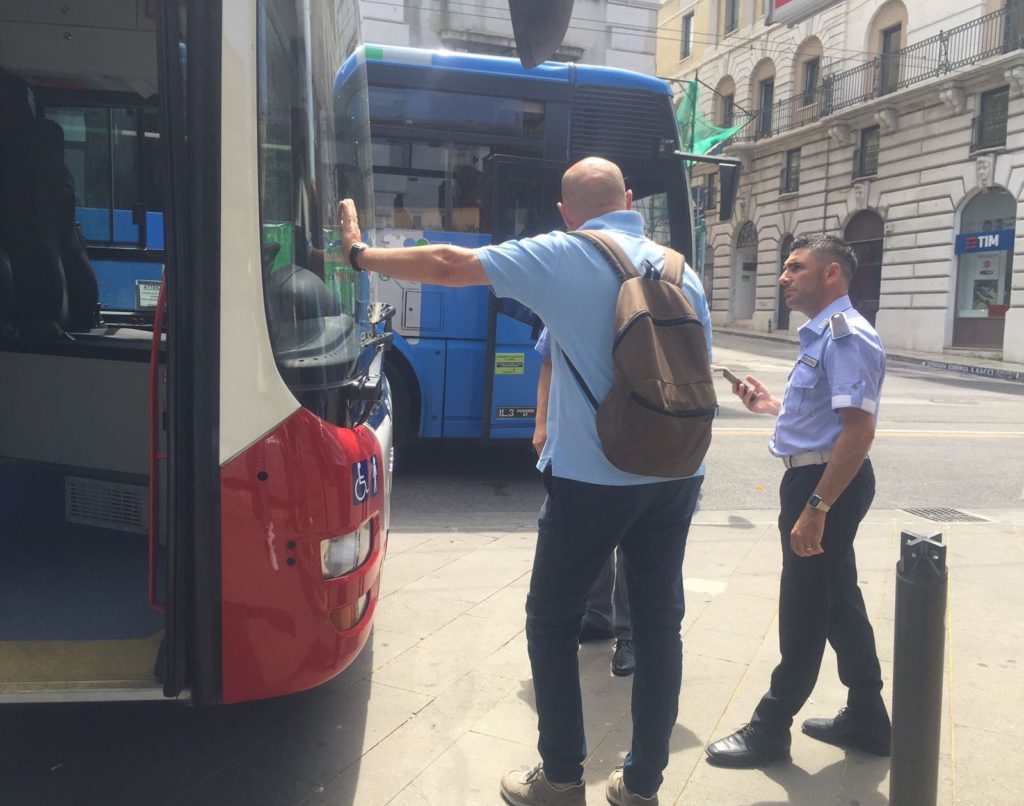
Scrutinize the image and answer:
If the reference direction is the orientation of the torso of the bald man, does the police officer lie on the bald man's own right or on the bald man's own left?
on the bald man's own right

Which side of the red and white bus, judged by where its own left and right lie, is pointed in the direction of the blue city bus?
left

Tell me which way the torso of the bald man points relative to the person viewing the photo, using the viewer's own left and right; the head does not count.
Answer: facing away from the viewer and to the left of the viewer

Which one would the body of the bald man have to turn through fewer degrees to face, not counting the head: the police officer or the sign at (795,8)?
the sign

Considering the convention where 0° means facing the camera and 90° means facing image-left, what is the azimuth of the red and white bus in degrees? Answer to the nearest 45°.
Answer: approximately 270°
